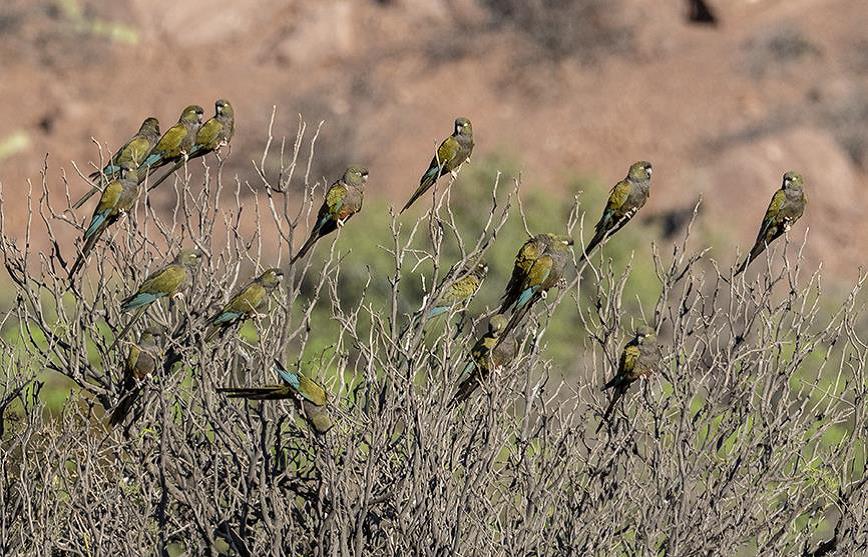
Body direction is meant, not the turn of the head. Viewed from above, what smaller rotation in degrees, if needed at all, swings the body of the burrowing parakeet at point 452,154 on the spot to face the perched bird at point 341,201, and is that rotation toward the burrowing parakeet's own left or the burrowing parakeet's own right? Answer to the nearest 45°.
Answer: approximately 135° to the burrowing parakeet's own right

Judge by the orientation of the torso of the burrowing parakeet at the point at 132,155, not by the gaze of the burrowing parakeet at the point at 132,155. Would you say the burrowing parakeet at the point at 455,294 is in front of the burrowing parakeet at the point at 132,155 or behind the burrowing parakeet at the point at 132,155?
in front

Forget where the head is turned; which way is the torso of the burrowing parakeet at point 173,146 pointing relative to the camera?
to the viewer's right

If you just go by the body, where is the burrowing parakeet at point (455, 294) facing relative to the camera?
to the viewer's right

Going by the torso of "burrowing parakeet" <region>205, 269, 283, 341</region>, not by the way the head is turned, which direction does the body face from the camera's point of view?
to the viewer's right

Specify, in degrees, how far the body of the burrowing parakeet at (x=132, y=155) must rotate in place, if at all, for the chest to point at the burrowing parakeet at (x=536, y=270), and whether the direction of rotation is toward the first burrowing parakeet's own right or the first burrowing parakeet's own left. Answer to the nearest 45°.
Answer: approximately 45° to the first burrowing parakeet's own right

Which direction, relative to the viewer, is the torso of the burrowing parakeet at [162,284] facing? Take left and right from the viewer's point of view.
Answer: facing to the right of the viewer

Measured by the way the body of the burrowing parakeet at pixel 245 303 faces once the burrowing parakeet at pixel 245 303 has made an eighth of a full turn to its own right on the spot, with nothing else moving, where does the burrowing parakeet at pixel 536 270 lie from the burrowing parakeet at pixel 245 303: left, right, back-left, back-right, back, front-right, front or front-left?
front-left

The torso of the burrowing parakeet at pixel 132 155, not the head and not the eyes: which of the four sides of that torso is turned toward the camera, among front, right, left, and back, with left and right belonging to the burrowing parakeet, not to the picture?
right
